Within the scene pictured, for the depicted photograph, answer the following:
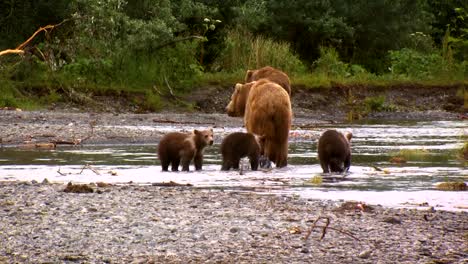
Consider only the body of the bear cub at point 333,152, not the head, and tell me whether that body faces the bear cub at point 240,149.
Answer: no

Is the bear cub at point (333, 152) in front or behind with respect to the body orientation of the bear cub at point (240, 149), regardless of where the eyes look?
in front

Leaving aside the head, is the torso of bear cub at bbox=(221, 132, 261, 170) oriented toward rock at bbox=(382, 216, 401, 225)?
no

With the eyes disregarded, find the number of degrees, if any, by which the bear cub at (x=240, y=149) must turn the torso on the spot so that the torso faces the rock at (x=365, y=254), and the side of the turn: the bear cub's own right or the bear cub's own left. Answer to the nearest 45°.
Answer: approximately 90° to the bear cub's own right

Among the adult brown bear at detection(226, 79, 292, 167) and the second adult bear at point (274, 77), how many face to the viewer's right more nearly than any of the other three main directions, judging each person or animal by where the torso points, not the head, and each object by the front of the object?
0

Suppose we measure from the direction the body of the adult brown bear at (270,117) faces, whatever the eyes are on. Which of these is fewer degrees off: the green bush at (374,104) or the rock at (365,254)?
the green bush

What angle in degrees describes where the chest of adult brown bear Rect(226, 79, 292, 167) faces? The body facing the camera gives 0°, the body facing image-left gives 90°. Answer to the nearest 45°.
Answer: approximately 135°

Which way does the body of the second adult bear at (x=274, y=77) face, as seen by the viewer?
to the viewer's left

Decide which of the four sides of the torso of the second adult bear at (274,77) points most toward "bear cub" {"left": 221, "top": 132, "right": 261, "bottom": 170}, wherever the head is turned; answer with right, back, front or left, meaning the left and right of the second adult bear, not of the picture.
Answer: left

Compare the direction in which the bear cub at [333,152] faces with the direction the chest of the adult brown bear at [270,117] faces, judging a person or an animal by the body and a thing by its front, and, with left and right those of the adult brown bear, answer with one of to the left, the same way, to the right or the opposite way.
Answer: the same way

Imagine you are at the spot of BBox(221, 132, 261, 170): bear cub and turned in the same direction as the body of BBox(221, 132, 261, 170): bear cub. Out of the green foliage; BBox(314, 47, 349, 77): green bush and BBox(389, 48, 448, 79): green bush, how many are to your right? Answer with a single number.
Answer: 0

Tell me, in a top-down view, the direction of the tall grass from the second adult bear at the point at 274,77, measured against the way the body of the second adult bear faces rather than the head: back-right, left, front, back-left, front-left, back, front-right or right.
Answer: right

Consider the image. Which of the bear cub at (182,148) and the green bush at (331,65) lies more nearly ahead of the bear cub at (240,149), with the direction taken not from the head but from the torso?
the green bush

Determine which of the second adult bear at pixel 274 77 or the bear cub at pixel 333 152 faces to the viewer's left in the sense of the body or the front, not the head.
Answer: the second adult bear

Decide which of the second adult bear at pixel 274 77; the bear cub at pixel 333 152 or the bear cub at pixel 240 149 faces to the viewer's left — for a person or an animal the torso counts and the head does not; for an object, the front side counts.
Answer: the second adult bear

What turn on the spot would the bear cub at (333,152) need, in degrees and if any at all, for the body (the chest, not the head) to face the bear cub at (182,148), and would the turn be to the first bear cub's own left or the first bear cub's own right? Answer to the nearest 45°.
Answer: approximately 135° to the first bear cub's own left
